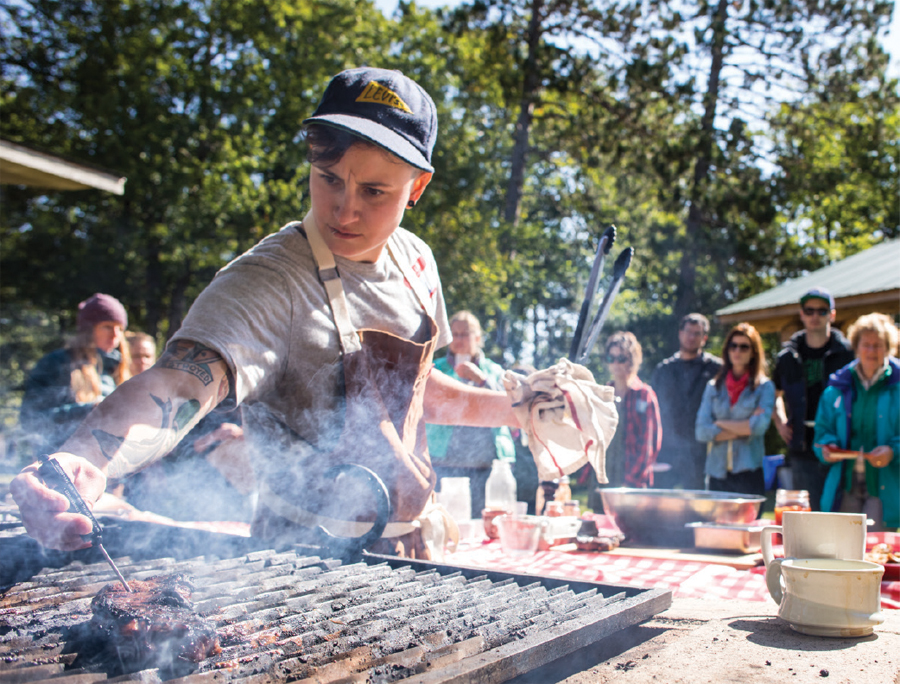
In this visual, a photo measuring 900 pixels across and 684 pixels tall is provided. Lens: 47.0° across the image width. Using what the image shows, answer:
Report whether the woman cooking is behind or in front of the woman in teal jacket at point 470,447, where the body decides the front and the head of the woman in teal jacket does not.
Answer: in front

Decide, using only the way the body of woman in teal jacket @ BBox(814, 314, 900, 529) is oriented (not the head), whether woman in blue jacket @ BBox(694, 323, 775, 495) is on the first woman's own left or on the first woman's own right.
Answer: on the first woman's own right

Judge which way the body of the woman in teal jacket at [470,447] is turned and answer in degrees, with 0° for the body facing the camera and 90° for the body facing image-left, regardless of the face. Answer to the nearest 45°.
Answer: approximately 0°

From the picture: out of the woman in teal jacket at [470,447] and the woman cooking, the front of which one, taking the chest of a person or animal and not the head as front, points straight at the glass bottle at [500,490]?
the woman in teal jacket

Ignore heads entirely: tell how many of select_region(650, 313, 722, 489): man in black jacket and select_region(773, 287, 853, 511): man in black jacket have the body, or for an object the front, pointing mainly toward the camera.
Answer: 2

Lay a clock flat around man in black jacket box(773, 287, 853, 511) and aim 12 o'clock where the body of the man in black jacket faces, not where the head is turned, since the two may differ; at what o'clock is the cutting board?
The cutting board is roughly at 12 o'clock from the man in black jacket.

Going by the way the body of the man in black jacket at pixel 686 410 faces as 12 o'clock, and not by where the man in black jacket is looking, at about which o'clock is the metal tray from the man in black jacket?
The metal tray is roughly at 12 o'clock from the man in black jacket.

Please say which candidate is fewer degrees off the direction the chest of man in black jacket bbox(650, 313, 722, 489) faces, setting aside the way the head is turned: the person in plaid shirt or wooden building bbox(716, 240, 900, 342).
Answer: the person in plaid shirt

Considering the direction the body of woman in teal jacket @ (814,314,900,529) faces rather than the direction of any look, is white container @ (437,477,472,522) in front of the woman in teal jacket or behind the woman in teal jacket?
in front

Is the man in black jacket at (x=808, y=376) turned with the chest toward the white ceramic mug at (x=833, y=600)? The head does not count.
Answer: yes

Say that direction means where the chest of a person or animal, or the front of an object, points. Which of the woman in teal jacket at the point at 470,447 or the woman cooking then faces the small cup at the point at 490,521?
the woman in teal jacket

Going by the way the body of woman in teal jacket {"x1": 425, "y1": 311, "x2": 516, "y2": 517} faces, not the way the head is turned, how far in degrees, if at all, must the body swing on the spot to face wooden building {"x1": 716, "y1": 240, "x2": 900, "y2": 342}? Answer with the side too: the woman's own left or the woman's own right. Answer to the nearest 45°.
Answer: approximately 135° to the woman's own left

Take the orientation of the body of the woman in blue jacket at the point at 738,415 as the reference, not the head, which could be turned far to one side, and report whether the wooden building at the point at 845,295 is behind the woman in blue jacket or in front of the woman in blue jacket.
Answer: behind

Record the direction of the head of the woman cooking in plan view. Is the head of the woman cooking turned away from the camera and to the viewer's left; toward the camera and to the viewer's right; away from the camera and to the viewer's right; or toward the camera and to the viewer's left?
toward the camera and to the viewer's left
